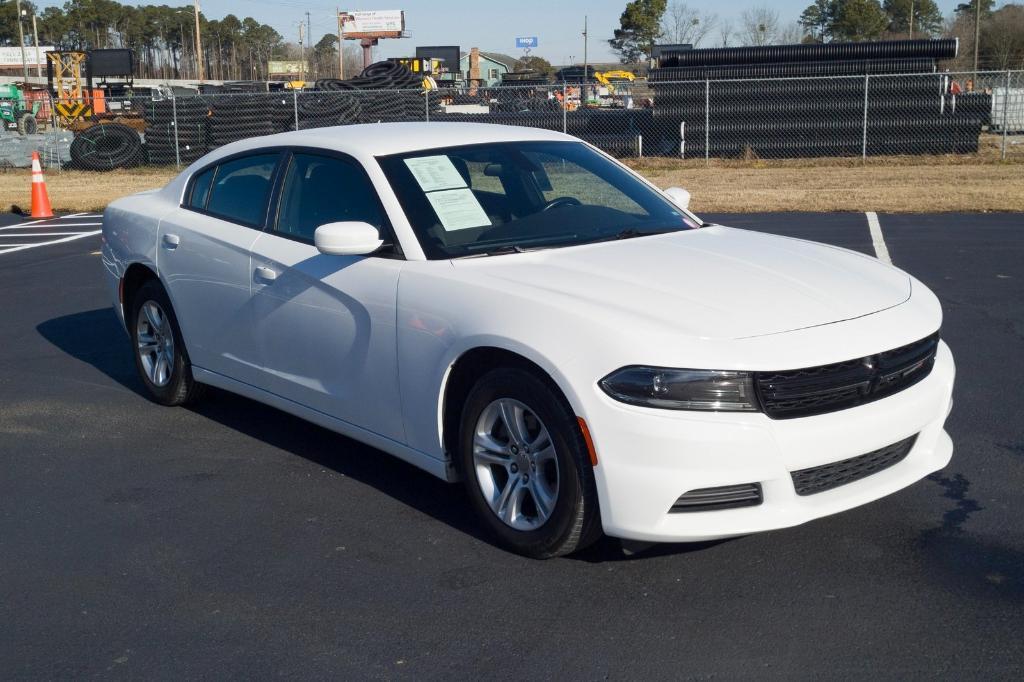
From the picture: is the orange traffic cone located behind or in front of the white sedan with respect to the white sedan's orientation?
behind

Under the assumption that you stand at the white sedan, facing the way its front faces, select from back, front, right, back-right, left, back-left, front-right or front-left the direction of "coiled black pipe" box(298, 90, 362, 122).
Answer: back-left

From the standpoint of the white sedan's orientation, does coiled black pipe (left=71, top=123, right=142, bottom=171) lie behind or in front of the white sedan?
behind

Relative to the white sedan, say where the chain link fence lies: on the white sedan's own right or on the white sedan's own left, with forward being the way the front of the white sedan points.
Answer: on the white sedan's own left

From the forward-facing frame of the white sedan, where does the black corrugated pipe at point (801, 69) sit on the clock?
The black corrugated pipe is roughly at 8 o'clock from the white sedan.

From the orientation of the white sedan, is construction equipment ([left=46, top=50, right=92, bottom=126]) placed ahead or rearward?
rearward

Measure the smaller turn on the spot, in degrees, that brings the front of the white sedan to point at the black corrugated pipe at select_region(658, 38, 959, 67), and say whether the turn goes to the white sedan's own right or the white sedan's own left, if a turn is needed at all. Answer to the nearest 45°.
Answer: approximately 135° to the white sedan's own left
